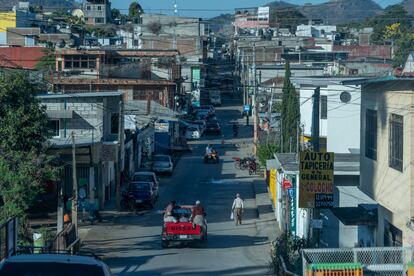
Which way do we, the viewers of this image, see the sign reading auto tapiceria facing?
facing the viewer

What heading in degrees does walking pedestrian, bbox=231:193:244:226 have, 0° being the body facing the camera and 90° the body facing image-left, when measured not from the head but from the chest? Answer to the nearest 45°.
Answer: approximately 180°

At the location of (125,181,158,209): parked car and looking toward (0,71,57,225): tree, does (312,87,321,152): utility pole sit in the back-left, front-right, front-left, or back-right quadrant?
front-left

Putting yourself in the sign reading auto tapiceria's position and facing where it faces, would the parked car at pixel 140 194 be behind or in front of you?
behind
